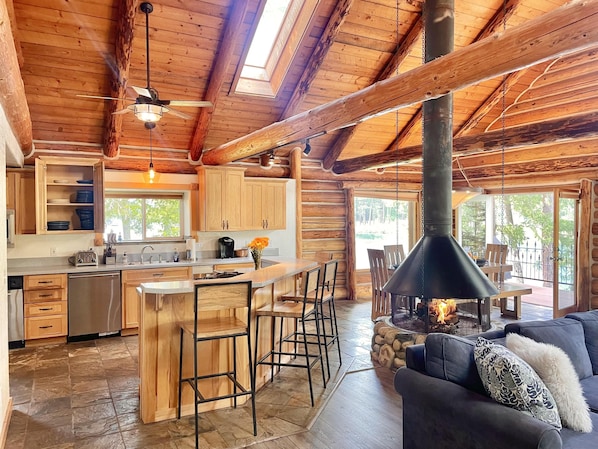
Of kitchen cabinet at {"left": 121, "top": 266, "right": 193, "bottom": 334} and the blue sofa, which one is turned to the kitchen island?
the kitchen cabinet

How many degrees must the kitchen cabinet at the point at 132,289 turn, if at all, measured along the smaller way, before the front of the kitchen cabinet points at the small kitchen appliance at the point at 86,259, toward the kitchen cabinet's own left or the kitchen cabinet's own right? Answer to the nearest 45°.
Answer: approximately 135° to the kitchen cabinet's own right

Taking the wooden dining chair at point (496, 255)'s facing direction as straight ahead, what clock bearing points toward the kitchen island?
The kitchen island is roughly at 1 o'clock from the wooden dining chair.

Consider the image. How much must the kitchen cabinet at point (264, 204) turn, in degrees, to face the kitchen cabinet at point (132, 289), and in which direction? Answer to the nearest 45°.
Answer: approximately 45° to its right

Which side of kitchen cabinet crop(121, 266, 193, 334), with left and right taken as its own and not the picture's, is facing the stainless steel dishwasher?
right

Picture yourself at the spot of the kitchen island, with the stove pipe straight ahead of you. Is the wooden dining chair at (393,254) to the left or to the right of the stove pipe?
left

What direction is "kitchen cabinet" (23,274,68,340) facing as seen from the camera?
toward the camera

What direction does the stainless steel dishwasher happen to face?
toward the camera

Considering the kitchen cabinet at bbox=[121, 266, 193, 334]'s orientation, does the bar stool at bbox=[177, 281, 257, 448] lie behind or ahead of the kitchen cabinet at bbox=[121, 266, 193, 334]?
ahead

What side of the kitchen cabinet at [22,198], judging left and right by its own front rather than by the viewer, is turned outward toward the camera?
front
